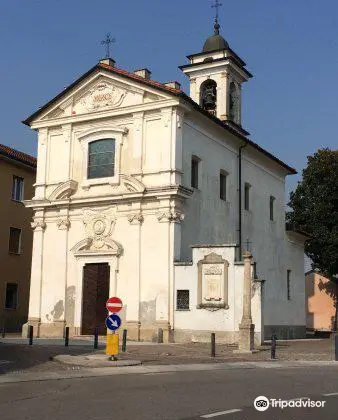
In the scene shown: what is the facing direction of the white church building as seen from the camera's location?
facing the viewer and to the left of the viewer

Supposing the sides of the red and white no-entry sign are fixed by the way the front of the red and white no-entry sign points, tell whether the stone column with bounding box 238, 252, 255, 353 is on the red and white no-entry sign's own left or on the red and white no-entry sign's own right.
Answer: on the red and white no-entry sign's own left

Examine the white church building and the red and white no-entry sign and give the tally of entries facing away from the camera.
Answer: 0

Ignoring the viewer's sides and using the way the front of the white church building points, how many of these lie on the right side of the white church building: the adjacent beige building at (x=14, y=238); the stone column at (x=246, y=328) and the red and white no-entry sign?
1

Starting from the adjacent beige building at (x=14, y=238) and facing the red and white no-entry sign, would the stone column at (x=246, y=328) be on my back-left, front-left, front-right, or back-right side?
front-left

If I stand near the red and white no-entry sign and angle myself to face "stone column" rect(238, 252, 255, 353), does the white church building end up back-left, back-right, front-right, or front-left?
front-left

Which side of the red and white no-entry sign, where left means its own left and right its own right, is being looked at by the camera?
front

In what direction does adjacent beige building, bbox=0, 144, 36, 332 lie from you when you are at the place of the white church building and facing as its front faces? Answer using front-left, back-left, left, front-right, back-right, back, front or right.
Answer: right

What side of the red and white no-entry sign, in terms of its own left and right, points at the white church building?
back

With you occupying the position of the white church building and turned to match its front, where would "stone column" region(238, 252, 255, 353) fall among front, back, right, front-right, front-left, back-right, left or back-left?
left

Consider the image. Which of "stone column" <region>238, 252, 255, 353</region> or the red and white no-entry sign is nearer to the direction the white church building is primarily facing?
the red and white no-entry sign
